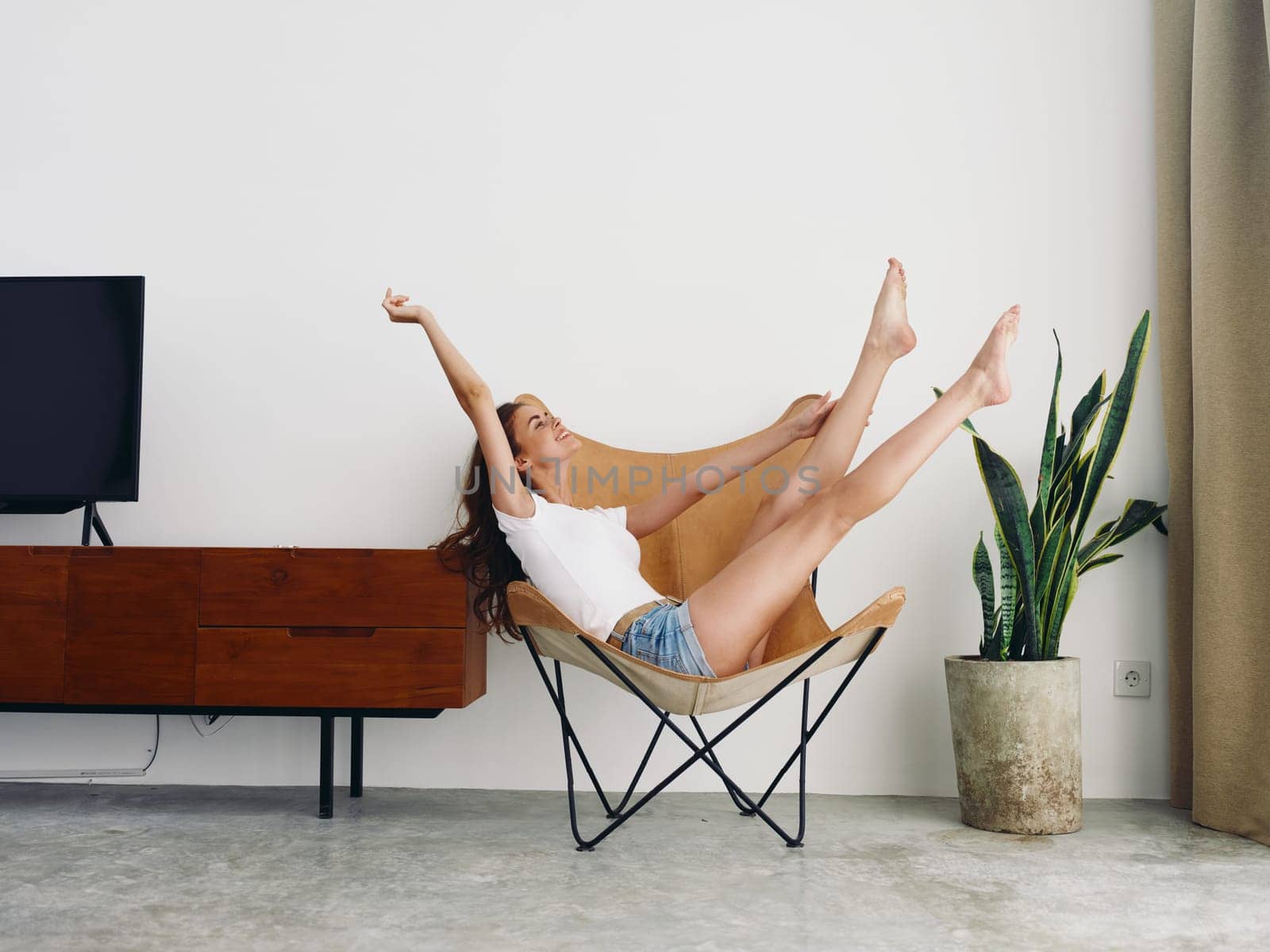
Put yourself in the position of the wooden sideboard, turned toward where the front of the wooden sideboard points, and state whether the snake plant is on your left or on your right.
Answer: on your left

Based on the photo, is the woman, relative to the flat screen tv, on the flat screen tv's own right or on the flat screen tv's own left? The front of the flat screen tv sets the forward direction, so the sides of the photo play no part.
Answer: on the flat screen tv's own left

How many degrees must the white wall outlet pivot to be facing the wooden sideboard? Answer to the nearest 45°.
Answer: approximately 45° to its right

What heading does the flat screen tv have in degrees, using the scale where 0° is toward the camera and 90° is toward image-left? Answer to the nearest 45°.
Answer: approximately 0°

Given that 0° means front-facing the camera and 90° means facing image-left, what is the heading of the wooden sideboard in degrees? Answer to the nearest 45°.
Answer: approximately 0°

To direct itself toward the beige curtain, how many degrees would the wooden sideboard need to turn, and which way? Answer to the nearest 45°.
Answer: approximately 90° to its left

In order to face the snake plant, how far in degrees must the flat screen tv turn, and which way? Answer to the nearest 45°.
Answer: approximately 45° to its left

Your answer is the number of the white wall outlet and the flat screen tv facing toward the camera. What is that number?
2
